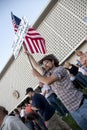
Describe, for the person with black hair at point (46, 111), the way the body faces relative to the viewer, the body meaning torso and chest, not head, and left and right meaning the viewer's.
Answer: facing to the left of the viewer

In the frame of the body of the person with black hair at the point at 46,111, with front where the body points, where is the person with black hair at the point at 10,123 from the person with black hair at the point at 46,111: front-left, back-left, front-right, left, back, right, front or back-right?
left

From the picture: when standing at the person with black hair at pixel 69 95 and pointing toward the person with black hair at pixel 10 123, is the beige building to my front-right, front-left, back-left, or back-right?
back-right
